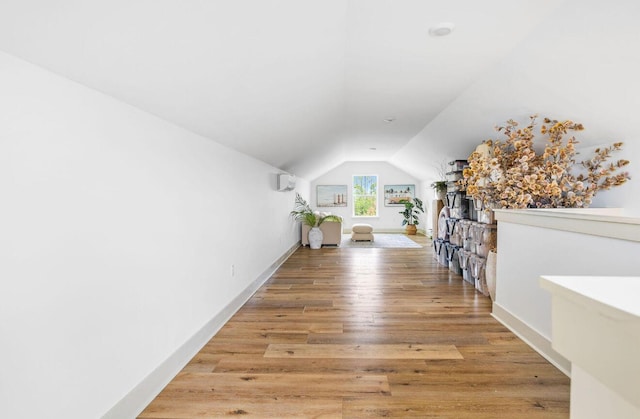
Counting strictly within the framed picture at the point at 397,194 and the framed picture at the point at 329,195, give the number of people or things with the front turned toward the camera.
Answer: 2

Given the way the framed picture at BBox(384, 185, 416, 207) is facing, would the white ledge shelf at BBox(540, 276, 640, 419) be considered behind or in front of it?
in front

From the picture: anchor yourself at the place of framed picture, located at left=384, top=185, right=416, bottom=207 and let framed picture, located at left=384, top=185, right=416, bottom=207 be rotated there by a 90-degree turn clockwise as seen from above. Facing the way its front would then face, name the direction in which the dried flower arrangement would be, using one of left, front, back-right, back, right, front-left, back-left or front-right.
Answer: left

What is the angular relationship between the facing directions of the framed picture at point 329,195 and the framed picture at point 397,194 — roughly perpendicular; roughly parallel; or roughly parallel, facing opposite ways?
roughly parallel

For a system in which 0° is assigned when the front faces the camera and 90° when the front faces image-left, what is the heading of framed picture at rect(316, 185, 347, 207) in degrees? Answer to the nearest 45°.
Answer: approximately 0°

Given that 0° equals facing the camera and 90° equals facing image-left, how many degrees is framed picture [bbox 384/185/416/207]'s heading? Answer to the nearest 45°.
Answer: approximately 0°

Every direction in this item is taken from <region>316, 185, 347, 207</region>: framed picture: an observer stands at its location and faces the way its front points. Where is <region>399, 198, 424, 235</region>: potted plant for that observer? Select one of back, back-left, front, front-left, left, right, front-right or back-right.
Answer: left

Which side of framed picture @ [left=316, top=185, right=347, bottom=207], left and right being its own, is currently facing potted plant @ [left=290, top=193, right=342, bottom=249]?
front

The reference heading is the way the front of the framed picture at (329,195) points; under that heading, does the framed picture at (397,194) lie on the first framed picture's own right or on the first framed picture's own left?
on the first framed picture's own left

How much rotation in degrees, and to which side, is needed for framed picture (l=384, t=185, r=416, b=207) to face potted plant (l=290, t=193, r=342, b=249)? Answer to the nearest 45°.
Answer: approximately 45° to its right

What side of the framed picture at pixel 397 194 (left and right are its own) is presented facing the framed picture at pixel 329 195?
right

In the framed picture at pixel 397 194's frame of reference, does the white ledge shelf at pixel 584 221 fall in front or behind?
in front
